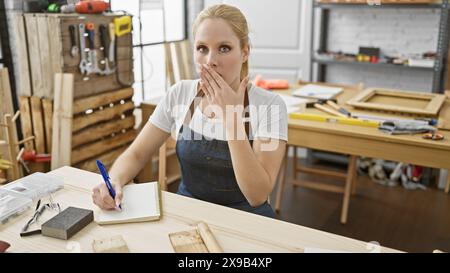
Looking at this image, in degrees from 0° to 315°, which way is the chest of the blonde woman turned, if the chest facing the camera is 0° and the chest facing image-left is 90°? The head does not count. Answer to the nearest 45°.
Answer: approximately 45°

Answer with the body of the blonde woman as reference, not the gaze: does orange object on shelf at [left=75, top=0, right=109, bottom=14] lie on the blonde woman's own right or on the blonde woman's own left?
on the blonde woman's own right

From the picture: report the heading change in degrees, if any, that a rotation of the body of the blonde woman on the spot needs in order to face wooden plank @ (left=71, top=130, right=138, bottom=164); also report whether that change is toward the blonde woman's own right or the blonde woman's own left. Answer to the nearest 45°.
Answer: approximately 90° to the blonde woman's own right

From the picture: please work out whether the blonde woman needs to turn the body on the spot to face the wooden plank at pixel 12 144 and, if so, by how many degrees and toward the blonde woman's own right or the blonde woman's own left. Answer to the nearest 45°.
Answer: approximately 90° to the blonde woman's own right

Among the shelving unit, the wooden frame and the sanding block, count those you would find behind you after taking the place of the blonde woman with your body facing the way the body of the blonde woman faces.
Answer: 2

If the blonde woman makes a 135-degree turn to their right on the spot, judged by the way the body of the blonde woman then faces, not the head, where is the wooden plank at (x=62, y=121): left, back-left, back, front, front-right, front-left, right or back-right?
front-left

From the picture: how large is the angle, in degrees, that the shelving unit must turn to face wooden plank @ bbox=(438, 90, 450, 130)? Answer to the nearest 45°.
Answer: approximately 45° to its left

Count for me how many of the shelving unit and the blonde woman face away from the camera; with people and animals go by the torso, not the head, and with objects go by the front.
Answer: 0

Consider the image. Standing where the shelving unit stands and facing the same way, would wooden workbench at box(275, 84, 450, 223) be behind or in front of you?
in front

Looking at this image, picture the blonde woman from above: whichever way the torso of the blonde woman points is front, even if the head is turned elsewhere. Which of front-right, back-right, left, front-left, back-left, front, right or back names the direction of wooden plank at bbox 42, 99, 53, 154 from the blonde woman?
right

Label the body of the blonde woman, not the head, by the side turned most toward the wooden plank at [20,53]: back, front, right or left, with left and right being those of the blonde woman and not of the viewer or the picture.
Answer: right

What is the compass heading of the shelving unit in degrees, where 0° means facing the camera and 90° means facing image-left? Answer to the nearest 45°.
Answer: approximately 45°
